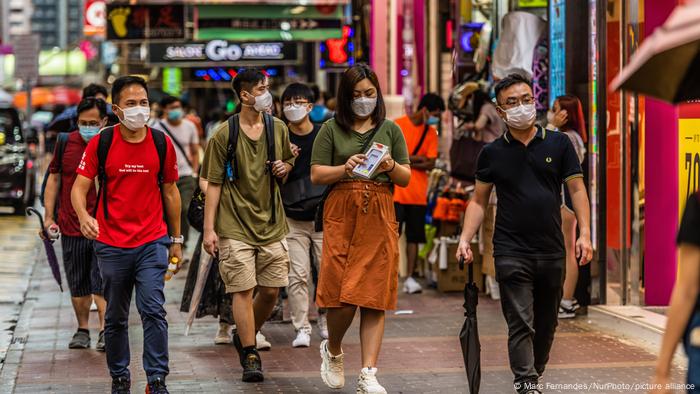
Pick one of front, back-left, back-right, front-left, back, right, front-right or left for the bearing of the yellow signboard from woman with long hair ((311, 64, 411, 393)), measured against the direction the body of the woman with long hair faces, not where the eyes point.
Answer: back-left

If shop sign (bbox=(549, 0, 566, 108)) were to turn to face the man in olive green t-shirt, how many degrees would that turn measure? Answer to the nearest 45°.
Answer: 0° — it already faces them

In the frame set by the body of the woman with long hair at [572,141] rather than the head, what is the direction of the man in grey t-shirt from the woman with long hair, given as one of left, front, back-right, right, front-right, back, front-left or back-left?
front-right

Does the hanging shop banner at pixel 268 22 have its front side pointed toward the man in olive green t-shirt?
yes

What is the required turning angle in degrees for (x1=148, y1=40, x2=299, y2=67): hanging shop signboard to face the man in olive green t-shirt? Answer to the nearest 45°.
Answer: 0° — it already faces them

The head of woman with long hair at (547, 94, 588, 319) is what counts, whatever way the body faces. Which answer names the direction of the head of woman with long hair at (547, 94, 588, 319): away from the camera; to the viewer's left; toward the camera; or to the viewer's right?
to the viewer's left

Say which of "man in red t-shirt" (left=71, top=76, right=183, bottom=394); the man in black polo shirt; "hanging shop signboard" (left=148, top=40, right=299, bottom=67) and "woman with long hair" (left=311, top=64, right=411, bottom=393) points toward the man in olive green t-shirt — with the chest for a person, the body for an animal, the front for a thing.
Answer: the hanging shop signboard

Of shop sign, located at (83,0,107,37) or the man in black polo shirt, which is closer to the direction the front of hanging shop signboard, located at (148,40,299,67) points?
the man in black polo shirt

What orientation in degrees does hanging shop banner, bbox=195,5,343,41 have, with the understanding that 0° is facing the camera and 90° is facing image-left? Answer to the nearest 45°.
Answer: approximately 0°
